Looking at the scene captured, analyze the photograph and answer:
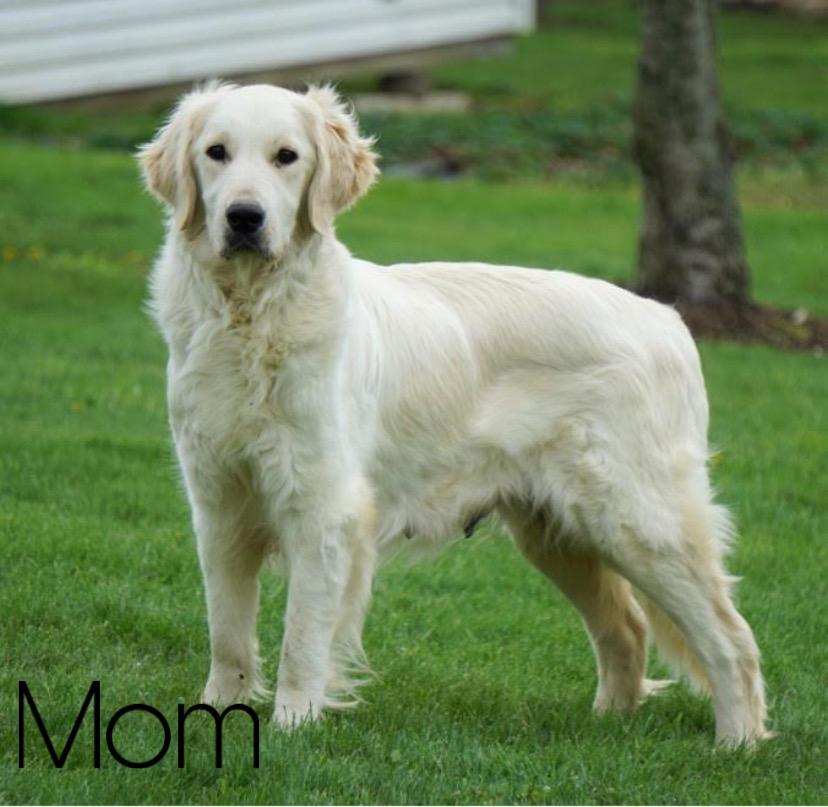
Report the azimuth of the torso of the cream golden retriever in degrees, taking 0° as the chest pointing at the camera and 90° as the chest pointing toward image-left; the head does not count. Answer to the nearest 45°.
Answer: approximately 45°

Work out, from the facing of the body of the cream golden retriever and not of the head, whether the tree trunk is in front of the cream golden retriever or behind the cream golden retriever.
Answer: behind
